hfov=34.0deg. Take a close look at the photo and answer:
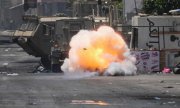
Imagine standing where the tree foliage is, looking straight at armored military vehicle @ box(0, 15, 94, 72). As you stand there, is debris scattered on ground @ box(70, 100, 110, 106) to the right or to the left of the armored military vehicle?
left

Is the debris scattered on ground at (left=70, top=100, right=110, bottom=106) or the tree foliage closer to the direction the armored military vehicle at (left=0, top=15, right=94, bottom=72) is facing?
the debris scattered on ground

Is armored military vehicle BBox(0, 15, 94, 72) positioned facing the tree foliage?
no
